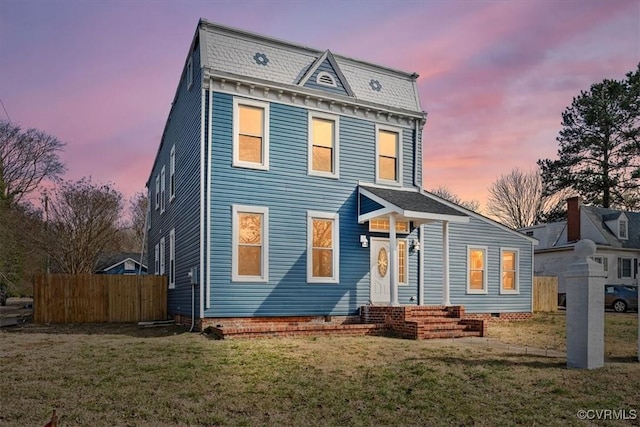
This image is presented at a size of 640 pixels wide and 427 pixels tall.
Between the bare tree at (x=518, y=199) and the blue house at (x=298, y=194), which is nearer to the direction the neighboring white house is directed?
the blue house

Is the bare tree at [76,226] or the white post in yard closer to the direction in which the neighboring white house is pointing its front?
the white post in yard

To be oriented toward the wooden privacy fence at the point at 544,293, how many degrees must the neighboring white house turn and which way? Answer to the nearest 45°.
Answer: approximately 45° to its right

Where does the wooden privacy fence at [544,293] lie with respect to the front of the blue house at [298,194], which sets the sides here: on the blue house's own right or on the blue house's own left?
on the blue house's own left

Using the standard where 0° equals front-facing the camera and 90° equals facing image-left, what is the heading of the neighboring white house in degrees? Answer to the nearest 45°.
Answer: approximately 315°

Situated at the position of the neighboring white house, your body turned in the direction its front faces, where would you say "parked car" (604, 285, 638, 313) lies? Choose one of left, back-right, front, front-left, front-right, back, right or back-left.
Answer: front-right

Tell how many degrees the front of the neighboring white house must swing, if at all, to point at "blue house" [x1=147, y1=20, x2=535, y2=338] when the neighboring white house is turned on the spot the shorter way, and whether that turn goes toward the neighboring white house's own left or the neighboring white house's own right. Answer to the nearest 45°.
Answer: approximately 45° to the neighboring white house's own right

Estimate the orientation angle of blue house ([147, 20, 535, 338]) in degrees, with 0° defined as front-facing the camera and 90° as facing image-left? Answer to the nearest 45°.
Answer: approximately 315°
